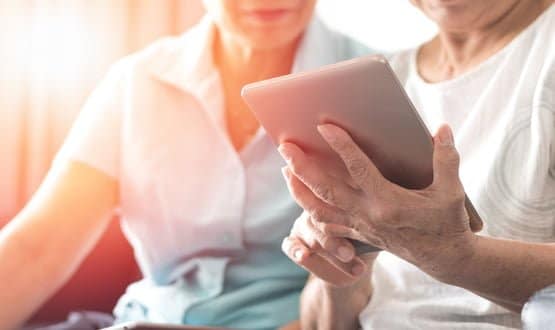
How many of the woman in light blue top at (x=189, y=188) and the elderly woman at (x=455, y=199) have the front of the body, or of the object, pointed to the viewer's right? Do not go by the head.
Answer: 0

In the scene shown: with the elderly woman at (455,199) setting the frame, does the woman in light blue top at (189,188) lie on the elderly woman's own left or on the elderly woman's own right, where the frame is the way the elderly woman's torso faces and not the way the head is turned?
on the elderly woman's own right

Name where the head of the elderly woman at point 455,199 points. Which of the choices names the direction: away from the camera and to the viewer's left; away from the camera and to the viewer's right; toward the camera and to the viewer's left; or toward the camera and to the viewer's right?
toward the camera and to the viewer's left

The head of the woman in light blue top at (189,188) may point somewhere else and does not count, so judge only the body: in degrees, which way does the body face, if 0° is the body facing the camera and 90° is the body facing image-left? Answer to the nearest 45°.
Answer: approximately 0°

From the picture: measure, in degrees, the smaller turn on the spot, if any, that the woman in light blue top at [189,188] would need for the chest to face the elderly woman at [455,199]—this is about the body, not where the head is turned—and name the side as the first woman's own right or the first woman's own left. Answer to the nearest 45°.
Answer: approximately 45° to the first woman's own left

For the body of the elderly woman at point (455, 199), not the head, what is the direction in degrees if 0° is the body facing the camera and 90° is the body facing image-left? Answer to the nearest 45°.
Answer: approximately 45°
